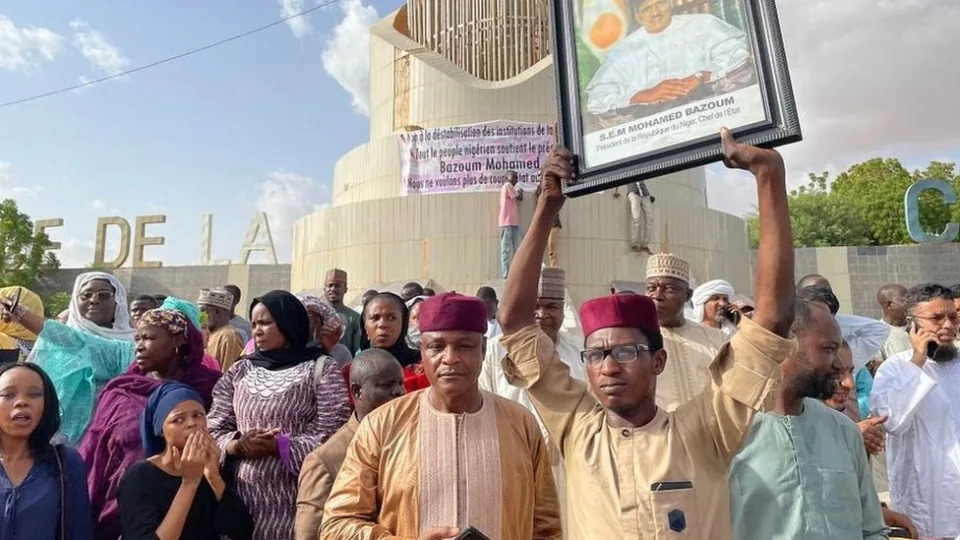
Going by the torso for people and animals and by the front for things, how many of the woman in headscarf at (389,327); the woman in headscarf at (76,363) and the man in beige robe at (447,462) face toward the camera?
3

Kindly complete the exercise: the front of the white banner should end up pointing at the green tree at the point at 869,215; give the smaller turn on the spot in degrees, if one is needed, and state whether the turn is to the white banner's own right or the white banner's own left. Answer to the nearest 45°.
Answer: approximately 135° to the white banner's own left

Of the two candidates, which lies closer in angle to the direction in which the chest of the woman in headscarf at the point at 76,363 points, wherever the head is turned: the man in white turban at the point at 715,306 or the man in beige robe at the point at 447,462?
the man in beige robe

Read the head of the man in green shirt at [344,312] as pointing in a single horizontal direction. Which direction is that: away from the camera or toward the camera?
toward the camera

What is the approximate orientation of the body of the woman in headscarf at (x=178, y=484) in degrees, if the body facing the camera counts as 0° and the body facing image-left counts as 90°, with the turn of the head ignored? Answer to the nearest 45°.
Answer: approximately 315°

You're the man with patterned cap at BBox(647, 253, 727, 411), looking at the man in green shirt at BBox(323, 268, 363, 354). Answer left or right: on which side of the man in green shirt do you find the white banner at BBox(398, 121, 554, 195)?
right

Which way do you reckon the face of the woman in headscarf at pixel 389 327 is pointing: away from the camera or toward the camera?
toward the camera

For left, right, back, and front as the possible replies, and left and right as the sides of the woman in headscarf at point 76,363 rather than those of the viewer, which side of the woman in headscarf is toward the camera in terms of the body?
front

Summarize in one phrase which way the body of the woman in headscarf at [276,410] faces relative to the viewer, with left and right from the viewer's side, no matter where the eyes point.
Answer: facing the viewer and to the left of the viewer

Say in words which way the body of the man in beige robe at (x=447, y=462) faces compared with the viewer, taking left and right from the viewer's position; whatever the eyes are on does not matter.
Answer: facing the viewer

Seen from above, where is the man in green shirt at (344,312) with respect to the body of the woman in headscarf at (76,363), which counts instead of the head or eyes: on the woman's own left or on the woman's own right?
on the woman's own left

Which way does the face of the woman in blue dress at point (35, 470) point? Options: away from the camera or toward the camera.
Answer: toward the camera

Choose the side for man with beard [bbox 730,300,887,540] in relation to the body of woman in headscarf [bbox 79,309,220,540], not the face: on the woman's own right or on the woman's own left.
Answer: on the woman's own left

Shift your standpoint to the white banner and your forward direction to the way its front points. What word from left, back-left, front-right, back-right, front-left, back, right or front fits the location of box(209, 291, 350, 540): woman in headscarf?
front

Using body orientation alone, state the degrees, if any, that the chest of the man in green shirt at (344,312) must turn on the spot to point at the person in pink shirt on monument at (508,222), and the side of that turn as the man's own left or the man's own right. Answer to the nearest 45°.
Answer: approximately 180°

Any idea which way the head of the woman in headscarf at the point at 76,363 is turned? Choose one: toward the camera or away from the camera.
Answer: toward the camera

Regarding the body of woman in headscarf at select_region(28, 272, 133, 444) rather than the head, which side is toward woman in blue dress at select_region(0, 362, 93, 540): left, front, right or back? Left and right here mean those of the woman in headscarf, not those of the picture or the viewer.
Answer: front
